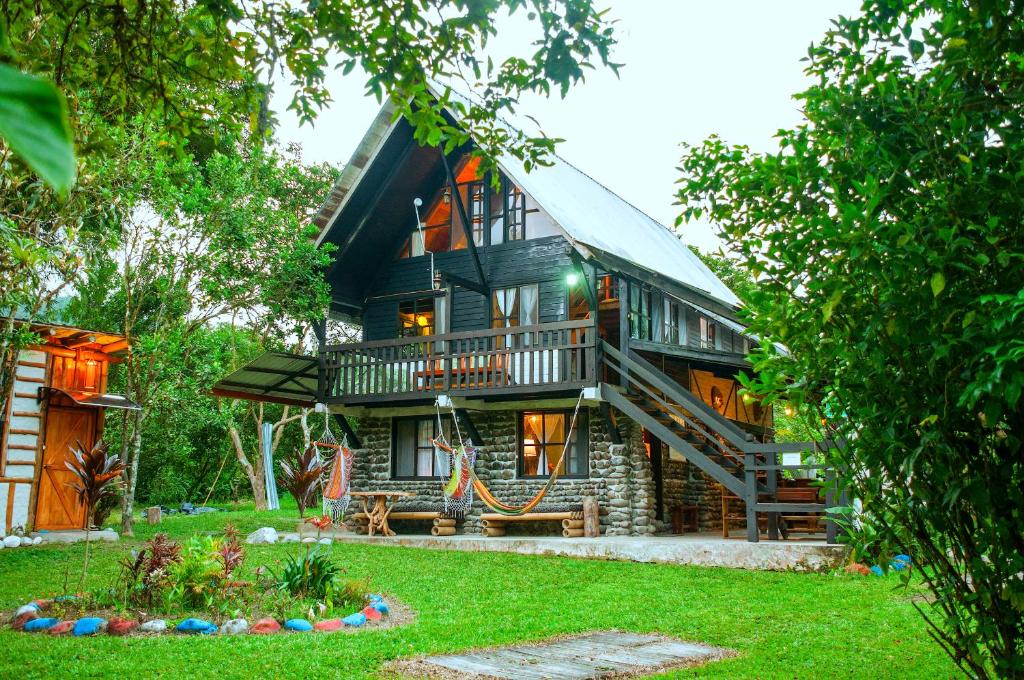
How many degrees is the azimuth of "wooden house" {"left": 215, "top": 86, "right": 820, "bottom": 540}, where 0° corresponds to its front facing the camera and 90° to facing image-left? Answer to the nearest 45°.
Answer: approximately 45°

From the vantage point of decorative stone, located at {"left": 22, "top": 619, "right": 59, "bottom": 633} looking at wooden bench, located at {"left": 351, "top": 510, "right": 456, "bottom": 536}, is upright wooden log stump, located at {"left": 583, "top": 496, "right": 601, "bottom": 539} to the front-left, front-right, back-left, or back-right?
front-right

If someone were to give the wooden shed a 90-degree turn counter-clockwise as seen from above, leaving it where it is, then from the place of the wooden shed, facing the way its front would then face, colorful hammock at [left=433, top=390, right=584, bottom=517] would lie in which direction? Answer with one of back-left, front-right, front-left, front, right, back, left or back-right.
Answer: right

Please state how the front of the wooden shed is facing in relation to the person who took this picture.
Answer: facing the viewer and to the right of the viewer

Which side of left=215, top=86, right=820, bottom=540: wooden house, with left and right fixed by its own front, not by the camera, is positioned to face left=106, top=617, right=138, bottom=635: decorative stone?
front

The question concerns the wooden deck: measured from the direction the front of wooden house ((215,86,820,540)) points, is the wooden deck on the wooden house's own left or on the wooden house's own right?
on the wooden house's own left

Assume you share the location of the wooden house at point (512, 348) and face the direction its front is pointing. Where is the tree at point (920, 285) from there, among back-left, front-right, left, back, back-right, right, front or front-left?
front-left

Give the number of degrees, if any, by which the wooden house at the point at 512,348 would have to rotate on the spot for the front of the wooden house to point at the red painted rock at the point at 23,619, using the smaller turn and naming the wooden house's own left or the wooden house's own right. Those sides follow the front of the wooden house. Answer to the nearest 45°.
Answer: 0° — it already faces it

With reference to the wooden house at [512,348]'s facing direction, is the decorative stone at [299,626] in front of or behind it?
in front

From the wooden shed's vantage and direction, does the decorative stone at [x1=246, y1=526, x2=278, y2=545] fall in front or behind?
in front

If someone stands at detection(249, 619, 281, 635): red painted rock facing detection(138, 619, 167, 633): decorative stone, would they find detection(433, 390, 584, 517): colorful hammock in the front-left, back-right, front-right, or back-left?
back-right

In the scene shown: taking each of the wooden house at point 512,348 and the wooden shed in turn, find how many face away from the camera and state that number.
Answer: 0

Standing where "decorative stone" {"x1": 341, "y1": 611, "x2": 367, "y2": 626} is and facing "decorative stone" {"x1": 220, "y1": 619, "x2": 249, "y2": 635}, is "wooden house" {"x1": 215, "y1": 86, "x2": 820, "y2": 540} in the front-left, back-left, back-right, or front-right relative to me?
back-right

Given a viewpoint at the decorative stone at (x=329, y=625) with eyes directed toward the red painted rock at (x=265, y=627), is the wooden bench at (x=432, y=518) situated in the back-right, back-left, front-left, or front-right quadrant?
back-right

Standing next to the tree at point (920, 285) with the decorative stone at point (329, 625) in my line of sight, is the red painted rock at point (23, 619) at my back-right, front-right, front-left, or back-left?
front-left

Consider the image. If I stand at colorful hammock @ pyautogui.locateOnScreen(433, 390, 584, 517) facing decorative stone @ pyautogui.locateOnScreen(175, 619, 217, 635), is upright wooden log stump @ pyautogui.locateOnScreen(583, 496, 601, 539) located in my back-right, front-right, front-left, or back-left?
back-left
